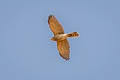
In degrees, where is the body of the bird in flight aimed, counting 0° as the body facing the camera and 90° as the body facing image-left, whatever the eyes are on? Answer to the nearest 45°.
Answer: approximately 90°
